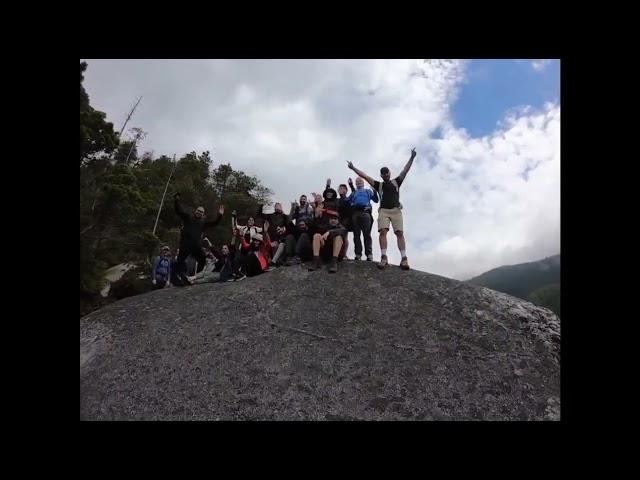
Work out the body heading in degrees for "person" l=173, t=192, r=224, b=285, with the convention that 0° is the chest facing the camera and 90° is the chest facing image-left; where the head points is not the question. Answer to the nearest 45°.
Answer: approximately 0°

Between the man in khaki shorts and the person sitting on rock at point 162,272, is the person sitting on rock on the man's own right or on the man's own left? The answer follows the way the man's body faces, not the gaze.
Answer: on the man's own right

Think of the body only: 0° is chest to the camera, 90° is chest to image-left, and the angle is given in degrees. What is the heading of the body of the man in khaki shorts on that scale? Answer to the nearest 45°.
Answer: approximately 0°

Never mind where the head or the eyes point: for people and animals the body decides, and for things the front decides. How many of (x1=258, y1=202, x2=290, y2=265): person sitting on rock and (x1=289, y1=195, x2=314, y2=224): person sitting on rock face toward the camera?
2
